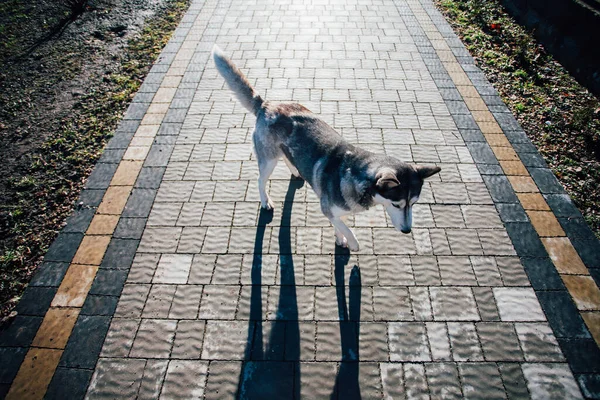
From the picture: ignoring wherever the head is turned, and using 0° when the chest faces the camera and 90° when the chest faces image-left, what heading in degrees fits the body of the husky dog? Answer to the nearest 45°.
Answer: approximately 315°
